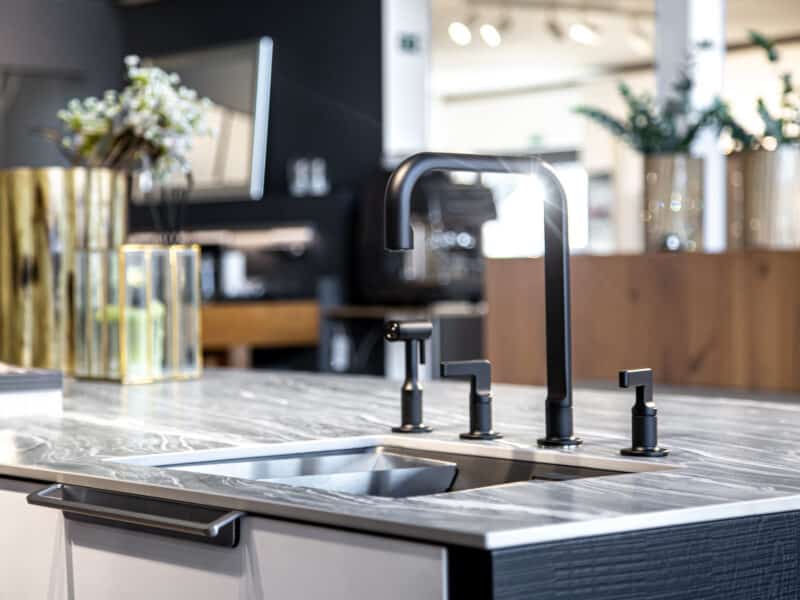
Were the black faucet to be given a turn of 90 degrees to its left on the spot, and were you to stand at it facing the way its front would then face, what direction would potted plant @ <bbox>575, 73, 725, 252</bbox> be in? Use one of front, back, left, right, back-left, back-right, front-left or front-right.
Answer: back

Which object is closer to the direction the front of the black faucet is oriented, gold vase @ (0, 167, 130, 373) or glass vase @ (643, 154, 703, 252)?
the gold vase

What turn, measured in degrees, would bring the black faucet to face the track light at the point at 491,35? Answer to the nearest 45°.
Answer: approximately 90° to its right

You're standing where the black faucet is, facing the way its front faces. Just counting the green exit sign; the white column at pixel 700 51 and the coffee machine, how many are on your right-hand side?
3

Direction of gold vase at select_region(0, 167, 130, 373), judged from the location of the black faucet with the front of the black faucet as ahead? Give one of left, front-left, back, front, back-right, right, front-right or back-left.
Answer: front-right

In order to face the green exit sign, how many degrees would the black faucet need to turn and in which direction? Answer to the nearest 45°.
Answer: approximately 90° to its right

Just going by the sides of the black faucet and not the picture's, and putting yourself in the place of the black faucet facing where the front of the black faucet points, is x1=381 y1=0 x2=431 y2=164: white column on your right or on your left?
on your right

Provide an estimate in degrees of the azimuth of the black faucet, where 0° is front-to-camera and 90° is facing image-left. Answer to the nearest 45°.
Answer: approximately 90°
